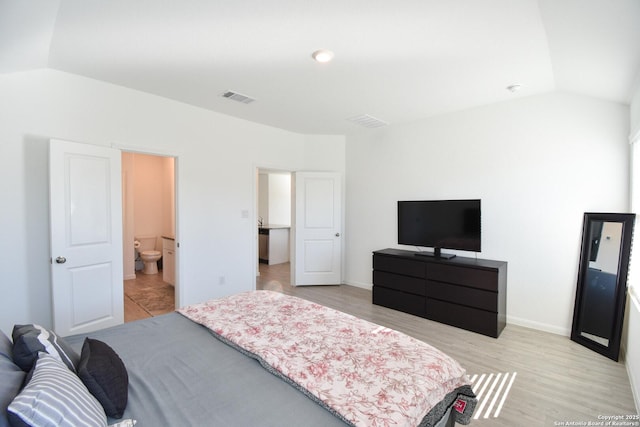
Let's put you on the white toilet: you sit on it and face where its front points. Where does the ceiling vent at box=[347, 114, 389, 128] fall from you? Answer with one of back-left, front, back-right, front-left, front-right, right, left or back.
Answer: front

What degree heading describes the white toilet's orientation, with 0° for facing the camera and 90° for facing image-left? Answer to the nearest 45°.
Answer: approximately 315°

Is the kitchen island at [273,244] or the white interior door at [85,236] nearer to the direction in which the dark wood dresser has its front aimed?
the white interior door

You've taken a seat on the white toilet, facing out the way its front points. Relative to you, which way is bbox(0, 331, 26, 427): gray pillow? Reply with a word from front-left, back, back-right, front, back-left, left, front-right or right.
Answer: front-right

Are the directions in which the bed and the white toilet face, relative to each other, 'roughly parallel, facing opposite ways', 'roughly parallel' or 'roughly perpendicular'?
roughly perpendicular

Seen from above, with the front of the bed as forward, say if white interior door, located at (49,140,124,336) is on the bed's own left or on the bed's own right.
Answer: on the bed's own left

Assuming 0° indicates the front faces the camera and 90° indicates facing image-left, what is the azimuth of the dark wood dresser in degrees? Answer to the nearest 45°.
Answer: approximately 45°

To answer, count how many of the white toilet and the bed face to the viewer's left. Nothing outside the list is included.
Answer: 0

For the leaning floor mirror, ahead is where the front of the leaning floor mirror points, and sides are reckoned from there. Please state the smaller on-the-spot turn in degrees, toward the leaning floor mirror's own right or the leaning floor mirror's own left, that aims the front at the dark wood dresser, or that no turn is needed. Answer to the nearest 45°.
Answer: approximately 45° to the leaning floor mirror's own right

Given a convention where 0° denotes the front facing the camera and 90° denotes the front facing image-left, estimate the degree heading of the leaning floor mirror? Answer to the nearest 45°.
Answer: approximately 45°

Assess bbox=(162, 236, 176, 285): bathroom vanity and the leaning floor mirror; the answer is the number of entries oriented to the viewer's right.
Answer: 0

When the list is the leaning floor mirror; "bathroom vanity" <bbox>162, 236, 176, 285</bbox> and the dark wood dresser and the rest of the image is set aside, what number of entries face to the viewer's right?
0

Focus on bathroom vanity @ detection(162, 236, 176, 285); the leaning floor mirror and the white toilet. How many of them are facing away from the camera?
0

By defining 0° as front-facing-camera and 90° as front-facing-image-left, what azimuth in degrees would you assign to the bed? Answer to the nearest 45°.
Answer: approximately 225°

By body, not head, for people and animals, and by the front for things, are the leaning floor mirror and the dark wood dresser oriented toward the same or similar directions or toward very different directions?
same or similar directions

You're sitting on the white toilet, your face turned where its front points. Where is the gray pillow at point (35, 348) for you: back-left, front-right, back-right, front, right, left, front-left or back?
front-right
